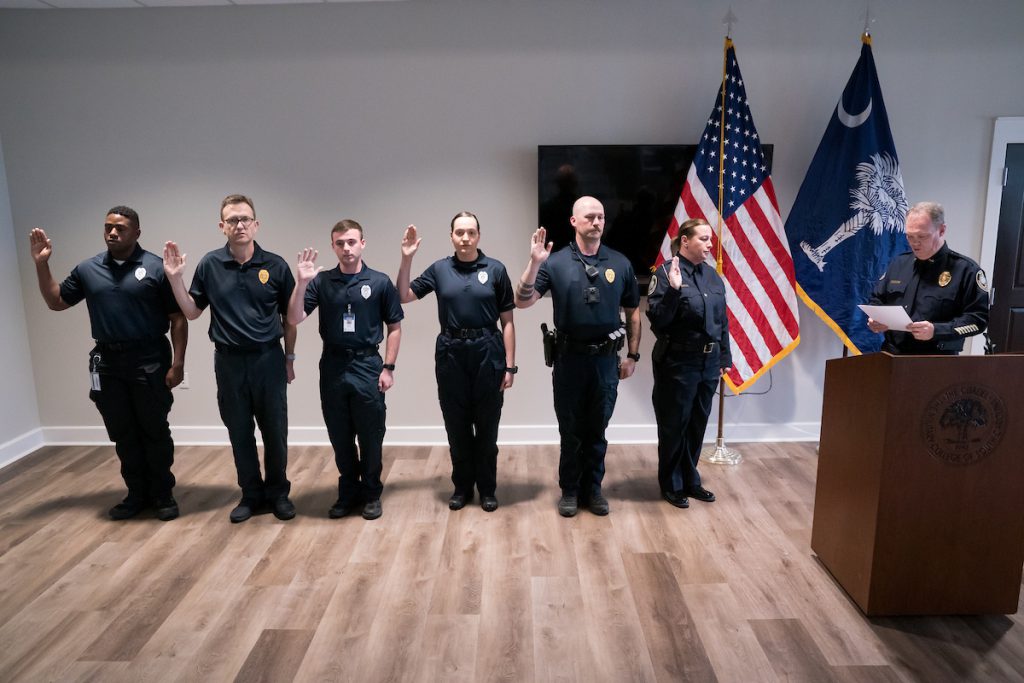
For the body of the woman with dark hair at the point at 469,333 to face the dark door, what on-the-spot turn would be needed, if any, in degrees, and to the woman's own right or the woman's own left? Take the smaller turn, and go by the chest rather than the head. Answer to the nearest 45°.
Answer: approximately 90° to the woman's own left

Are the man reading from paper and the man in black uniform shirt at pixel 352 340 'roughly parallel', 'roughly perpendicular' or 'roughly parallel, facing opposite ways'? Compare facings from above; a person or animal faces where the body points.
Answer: roughly perpendicular

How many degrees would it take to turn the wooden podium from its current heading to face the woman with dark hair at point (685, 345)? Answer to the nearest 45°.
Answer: approximately 135° to its right

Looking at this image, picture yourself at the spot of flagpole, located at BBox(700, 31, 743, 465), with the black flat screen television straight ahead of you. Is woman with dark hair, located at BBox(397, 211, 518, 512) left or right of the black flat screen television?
left

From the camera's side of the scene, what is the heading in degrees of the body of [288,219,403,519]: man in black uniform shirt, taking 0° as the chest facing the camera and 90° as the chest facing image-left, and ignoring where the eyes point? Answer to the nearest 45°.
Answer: approximately 0°

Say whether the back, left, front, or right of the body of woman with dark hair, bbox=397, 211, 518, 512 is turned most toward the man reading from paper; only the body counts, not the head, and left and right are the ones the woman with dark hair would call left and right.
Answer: left

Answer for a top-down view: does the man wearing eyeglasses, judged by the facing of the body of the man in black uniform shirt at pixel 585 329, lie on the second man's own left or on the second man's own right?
on the second man's own right

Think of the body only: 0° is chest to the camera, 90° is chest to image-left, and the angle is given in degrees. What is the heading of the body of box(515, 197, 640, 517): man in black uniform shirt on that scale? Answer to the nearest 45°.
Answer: approximately 0°

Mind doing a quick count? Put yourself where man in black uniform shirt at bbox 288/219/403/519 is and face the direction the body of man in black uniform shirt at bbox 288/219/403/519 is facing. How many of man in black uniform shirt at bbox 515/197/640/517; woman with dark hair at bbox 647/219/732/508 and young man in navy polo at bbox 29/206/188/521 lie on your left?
2

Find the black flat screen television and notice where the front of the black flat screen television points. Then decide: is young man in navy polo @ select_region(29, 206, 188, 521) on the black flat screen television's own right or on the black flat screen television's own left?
on the black flat screen television's own right

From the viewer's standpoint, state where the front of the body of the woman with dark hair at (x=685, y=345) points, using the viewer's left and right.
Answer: facing the viewer and to the right of the viewer
